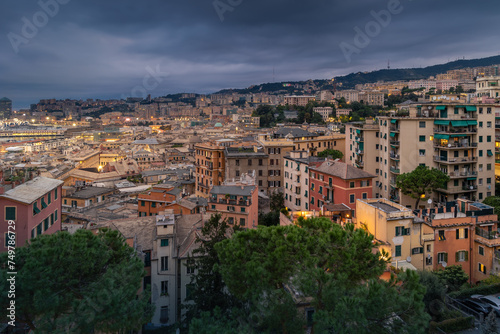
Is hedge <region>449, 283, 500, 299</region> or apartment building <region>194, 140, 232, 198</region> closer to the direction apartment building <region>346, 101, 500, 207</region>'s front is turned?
the hedge

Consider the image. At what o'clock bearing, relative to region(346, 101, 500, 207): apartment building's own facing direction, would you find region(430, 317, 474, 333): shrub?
The shrub is roughly at 12 o'clock from the apartment building.

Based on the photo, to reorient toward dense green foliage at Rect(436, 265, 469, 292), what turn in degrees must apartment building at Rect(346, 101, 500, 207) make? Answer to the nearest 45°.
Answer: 0° — it already faces it

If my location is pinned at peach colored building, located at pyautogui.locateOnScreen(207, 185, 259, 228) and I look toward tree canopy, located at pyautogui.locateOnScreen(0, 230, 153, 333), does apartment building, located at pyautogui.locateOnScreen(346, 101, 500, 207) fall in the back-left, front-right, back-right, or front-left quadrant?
back-left

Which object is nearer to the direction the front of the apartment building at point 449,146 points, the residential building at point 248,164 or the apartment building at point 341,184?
the apartment building

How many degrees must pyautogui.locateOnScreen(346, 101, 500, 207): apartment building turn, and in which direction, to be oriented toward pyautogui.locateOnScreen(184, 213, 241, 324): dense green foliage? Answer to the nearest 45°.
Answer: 0° — it already faces it

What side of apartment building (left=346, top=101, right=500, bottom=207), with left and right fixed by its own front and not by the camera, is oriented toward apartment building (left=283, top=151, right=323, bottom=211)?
right

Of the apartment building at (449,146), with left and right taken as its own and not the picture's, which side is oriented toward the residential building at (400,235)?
front

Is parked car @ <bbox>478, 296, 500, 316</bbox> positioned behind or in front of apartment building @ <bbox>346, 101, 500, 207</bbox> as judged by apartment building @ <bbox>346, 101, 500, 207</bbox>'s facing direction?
in front

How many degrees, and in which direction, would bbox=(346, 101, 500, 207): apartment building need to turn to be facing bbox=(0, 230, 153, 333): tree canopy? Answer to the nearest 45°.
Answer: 0° — it already faces it

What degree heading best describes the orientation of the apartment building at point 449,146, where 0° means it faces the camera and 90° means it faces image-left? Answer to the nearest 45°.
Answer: approximately 0°
